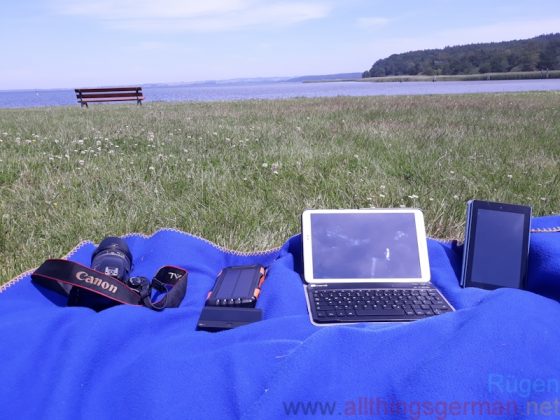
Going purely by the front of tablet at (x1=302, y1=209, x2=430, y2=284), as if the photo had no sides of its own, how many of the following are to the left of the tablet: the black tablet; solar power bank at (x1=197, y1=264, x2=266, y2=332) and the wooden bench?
1

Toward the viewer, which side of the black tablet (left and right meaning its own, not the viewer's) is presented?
front

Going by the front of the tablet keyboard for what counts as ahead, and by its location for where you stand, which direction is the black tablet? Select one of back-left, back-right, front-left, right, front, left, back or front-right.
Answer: back-left

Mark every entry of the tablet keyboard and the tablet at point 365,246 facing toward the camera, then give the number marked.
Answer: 2

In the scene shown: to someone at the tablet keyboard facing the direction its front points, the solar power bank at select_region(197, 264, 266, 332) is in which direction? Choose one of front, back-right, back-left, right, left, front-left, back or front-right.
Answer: right

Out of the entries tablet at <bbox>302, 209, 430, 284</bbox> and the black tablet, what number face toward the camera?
2

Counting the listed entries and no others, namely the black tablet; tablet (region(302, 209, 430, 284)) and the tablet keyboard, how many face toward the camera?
3

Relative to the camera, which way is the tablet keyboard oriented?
toward the camera

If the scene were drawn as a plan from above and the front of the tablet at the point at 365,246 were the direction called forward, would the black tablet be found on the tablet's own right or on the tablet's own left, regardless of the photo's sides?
on the tablet's own left
